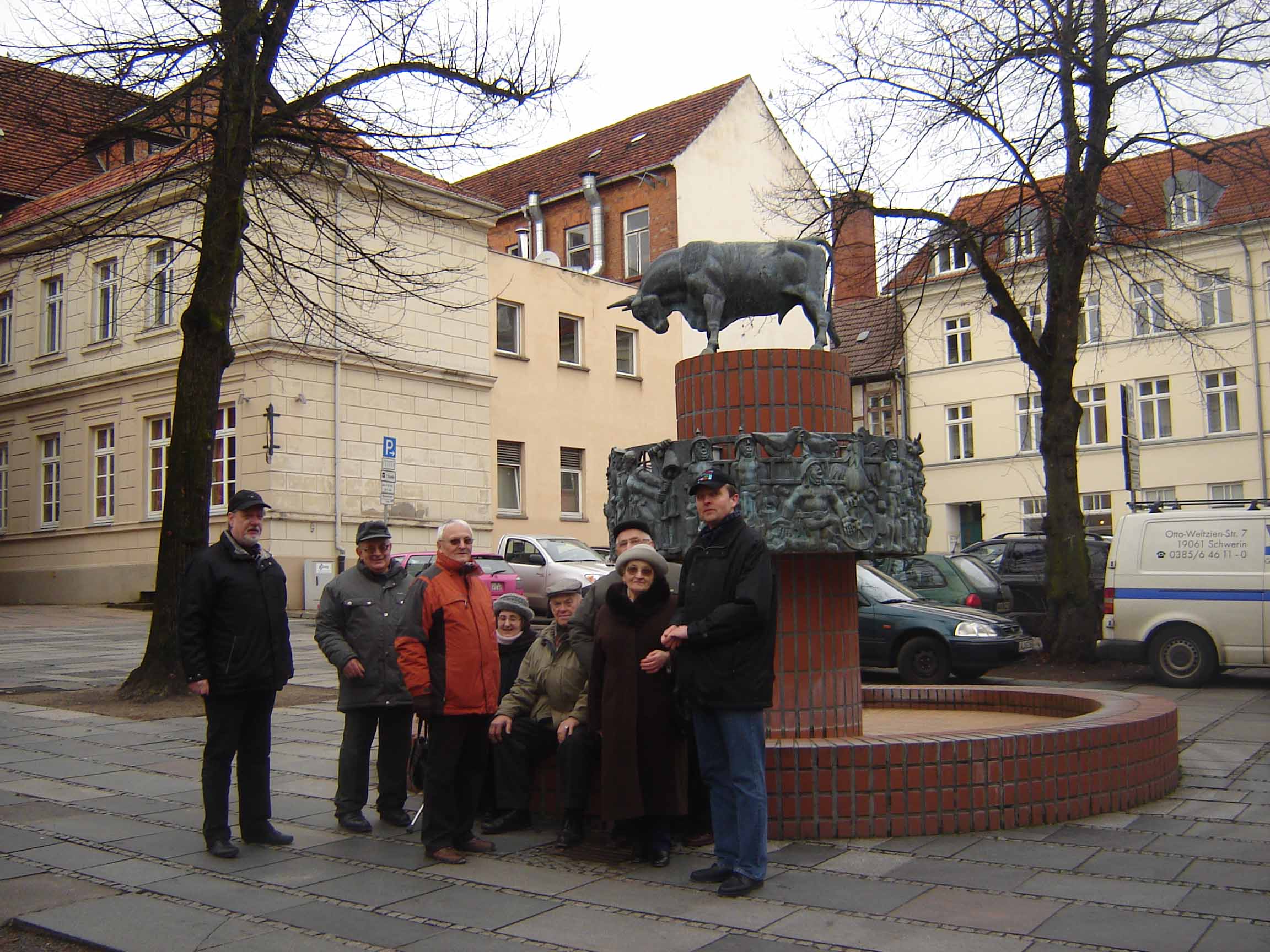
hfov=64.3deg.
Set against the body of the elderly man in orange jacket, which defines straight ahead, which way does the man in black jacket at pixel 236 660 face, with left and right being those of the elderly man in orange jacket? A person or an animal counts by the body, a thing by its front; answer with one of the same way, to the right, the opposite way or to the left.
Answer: the same way

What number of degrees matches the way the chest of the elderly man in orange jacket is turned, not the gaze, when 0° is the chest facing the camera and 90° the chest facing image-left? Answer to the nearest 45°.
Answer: approximately 315°

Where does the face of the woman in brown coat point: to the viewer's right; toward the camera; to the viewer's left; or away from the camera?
toward the camera

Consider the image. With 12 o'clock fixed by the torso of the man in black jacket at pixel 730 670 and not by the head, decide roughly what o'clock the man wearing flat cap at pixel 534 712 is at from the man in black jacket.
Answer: The man wearing flat cap is roughly at 3 o'clock from the man in black jacket.

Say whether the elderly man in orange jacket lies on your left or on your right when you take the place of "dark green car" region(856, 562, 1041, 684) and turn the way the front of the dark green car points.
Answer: on your right

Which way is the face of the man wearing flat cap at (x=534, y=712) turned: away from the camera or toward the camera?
toward the camera

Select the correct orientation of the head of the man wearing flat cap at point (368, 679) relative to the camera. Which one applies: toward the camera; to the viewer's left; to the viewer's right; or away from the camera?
toward the camera

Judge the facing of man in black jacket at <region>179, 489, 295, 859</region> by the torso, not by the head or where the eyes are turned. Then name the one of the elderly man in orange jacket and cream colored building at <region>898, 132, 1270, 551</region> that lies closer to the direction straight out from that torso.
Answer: the elderly man in orange jacket

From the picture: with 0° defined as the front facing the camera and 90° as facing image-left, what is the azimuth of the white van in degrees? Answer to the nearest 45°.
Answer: approximately 270°

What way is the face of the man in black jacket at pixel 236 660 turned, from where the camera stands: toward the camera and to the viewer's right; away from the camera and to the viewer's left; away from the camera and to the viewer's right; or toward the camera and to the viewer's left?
toward the camera and to the viewer's right

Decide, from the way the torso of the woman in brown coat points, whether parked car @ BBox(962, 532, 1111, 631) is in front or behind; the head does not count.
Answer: behind

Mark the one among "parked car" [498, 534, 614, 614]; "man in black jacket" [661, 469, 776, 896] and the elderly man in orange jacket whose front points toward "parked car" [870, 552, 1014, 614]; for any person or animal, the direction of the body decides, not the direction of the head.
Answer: "parked car" [498, 534, 614, 614]

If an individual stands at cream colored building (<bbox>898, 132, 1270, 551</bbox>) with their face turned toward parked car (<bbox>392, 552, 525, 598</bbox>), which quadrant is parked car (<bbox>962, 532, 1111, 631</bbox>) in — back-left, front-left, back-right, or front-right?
front-left

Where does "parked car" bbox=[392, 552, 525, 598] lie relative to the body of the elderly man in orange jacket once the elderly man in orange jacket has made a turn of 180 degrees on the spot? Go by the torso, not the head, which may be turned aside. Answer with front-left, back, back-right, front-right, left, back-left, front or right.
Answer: front-right

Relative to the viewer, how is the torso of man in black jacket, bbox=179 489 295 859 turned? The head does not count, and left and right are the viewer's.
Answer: facing the viewer and to the right of the viewer
